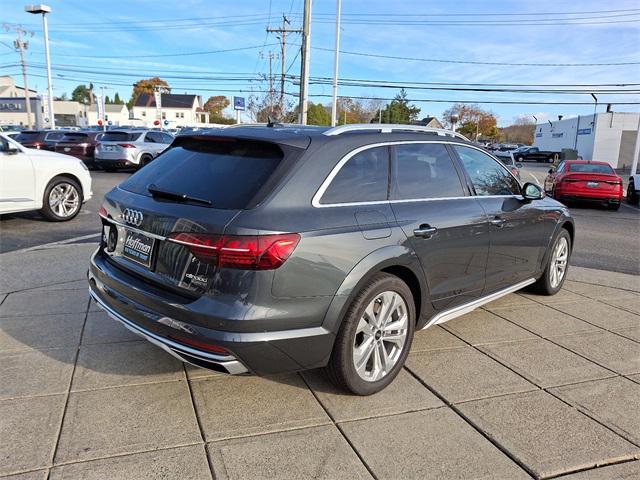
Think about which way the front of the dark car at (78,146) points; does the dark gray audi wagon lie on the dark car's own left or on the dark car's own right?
on the dark car's own right

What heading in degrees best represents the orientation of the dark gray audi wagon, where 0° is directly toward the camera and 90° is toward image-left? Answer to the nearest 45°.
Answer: approximately 225°

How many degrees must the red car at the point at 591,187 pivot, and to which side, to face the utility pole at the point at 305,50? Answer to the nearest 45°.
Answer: approximately 90° to its left

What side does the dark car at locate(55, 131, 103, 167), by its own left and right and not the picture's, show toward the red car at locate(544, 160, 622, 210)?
right

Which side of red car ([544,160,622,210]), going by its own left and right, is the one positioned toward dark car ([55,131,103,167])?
left

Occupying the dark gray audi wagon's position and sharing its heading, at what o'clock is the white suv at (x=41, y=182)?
The white suv is roughly at 9 o'clock from the dark gray audi wagon.

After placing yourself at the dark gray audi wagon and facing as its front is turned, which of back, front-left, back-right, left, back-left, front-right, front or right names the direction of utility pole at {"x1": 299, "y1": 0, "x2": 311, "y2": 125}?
front-left

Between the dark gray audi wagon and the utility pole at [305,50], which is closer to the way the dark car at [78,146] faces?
the utility pole

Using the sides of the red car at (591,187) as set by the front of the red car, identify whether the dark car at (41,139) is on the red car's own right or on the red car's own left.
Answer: on the red car's own left

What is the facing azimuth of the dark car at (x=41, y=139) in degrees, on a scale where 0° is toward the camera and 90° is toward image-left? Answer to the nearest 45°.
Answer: approximately 225°

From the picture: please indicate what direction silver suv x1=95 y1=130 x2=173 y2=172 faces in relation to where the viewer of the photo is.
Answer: facing away from the viewer and to the right of the viewer

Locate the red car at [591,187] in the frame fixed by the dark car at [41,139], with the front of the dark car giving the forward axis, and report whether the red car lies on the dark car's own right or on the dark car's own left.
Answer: on the dark car's own right

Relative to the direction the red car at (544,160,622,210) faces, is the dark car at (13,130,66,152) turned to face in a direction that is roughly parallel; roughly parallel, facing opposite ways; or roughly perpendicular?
roughly parallel

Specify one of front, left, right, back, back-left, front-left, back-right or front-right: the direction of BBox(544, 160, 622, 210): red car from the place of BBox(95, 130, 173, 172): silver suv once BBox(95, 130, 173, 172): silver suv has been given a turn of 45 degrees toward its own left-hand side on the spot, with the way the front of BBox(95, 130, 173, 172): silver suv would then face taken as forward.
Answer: back-right

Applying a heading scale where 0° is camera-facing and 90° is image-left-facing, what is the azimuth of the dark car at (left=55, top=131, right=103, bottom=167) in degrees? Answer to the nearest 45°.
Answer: approximately 225°
